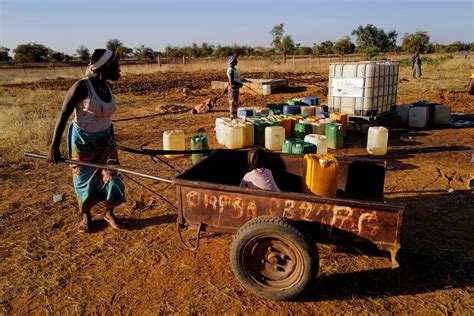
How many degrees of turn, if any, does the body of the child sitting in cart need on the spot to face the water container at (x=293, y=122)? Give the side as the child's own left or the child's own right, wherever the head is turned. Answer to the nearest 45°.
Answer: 0° — they already face it

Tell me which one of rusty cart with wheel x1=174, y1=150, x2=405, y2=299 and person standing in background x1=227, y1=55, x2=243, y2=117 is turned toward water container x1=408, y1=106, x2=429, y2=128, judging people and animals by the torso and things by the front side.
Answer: the person standing in background

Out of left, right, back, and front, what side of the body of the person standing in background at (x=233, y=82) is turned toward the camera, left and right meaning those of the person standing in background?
right

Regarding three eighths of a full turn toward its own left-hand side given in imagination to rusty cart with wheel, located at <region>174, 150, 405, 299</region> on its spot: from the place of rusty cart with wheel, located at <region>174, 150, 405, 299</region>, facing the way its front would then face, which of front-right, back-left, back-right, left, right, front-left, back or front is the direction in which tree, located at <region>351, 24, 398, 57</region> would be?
back-left

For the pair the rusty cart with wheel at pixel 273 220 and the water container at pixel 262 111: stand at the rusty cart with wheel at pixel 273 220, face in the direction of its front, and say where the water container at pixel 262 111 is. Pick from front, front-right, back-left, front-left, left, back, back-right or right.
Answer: right

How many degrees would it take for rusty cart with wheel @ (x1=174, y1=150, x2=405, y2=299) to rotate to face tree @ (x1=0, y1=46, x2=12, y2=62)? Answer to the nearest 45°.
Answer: approximately 45° to its right

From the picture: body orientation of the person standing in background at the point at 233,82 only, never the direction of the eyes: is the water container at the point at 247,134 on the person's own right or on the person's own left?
on the person's own right

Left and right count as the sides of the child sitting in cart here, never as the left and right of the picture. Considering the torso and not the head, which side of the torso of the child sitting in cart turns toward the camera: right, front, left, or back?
back

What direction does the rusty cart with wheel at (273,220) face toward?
to the viewer's left

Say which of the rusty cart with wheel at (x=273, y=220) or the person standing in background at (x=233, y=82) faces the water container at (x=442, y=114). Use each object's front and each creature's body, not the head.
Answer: the person standing in background

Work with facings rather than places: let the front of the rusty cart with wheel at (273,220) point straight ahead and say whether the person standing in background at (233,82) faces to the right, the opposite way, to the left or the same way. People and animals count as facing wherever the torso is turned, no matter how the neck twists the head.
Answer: the opposite way
